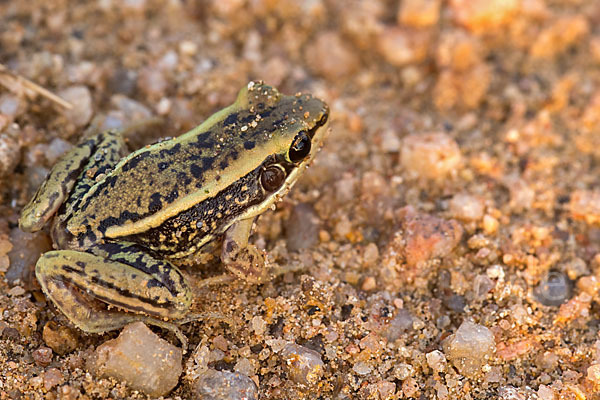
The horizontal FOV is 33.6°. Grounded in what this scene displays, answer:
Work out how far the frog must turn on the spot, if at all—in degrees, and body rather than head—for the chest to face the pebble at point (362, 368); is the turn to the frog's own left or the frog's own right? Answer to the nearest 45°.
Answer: approximately 90° to the frog's own right

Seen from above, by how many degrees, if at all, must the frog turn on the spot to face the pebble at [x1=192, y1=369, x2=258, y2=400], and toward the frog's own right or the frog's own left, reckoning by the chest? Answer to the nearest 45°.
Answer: approximately 135° to the frog's own right

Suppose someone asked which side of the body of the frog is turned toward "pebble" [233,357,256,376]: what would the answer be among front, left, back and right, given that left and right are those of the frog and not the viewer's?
right

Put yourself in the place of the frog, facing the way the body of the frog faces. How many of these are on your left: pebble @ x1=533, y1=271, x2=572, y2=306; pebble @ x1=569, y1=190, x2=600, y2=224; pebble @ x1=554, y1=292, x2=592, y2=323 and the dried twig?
1

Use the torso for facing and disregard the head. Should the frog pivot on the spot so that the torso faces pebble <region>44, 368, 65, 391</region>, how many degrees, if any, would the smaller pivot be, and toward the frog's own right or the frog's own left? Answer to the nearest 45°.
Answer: approximately 180°

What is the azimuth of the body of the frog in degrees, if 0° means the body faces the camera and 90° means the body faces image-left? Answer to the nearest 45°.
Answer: approximately 225°

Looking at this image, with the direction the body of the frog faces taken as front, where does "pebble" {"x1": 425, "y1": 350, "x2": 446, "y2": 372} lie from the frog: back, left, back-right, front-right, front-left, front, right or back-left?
right

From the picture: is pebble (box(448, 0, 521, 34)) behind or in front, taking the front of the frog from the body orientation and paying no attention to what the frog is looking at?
in front

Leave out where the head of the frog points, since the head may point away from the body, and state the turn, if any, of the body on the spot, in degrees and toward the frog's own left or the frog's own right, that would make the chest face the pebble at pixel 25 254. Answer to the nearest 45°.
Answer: approximately 135° to the frog's own left
